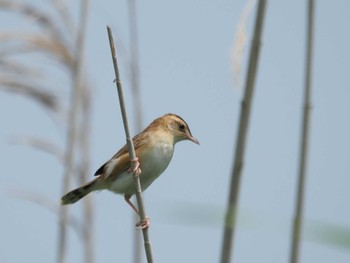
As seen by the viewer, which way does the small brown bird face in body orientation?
to the viewer's right

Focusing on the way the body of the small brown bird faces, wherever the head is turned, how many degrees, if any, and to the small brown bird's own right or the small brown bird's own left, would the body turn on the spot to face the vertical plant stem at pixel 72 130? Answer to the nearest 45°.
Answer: approximately 135° to the small brown bird's own left
